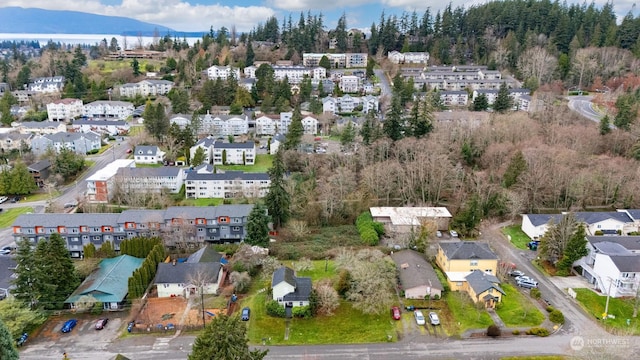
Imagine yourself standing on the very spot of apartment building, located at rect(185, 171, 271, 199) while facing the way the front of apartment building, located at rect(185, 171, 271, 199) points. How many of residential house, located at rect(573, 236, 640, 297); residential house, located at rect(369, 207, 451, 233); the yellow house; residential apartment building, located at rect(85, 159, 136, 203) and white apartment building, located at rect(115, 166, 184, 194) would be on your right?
2

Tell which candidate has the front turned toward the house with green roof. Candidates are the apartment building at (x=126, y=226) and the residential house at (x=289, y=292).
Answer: the apartment building

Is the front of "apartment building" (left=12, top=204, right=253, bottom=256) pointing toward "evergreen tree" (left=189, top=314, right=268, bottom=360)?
yes

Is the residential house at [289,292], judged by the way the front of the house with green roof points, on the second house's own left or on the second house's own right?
on the second house's own left

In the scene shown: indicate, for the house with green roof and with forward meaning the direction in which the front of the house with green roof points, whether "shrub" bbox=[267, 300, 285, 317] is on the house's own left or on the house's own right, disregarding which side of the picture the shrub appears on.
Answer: on the house's own left

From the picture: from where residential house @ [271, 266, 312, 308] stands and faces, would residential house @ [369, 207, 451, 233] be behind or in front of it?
behind

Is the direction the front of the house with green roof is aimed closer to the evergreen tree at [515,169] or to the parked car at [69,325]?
the parked car

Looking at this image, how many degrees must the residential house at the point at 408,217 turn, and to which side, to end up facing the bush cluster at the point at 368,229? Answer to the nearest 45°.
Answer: approximately 45° to its right
